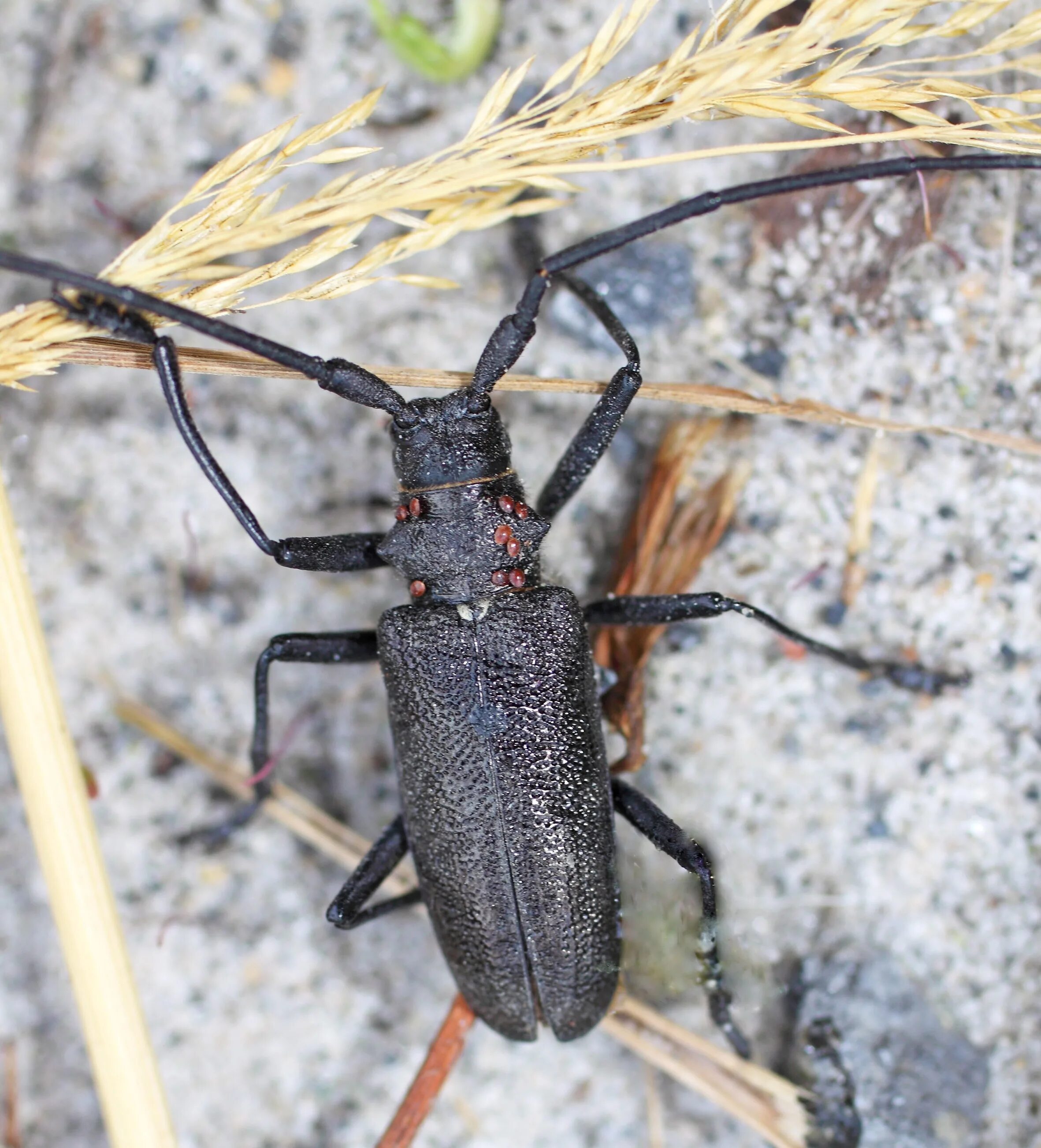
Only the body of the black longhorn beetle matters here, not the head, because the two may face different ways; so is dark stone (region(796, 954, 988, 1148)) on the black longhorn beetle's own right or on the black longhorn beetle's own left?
on the black longhorn beetle's own right

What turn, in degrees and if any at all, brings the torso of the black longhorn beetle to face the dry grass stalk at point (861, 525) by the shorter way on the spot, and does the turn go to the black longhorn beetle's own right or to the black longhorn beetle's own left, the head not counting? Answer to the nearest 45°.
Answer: approximately 45° to the black longhorn beetle's own right

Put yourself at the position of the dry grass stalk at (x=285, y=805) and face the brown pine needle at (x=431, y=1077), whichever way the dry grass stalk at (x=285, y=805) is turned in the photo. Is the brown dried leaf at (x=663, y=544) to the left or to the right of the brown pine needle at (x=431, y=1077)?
left

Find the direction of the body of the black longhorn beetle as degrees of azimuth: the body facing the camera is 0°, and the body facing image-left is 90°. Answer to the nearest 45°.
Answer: approximately 180°
